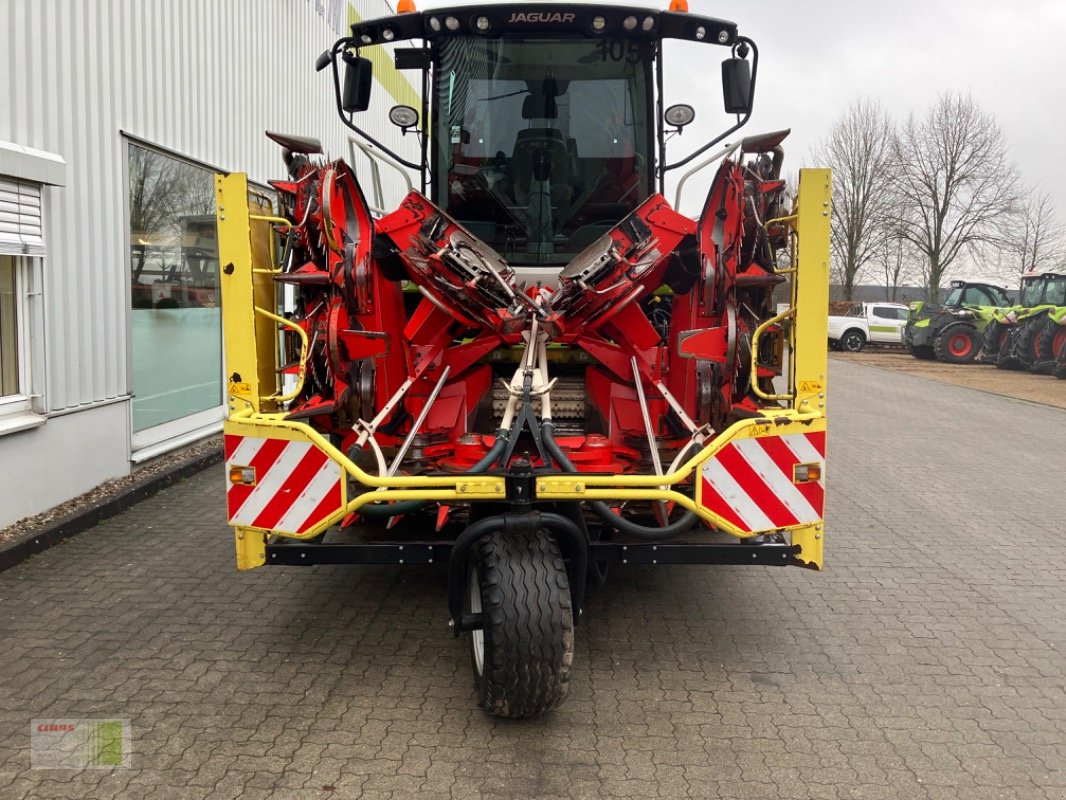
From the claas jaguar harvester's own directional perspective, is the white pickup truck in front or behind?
behind

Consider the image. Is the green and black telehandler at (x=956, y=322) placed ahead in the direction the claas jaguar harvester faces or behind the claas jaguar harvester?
behind

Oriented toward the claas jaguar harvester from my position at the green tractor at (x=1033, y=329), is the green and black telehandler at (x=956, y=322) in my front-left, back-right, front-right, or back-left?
back-right

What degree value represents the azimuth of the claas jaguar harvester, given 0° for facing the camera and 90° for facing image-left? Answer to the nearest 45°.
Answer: approximately 0°

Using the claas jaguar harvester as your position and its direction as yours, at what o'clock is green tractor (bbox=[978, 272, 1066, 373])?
The green tractor is roughly at 7 o'clock from the claas jaguar harvester.

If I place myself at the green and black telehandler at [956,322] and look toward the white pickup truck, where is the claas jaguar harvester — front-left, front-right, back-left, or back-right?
back-left
